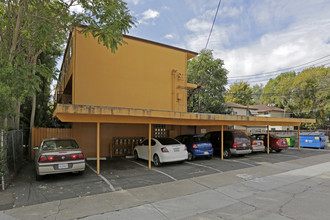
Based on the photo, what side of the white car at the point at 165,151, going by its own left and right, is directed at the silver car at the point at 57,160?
left

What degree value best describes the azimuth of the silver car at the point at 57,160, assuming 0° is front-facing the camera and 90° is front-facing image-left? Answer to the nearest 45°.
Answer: approximately 180°

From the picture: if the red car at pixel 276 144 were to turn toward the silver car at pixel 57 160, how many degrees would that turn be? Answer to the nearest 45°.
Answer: approximately 90° to its left

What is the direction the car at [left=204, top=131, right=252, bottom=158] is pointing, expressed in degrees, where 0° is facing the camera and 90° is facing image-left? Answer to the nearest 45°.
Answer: approximately 135°

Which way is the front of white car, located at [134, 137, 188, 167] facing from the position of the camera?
facing away from the viewer and to the left of the viewer

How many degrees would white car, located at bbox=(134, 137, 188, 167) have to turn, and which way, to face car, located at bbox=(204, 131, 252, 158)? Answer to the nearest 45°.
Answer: approximately 90° to its right

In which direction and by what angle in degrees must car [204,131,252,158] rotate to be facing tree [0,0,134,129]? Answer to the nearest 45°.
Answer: approximately 90° to its left

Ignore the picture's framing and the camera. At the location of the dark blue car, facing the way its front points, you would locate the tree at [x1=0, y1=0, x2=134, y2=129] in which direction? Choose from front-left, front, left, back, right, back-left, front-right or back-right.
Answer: left

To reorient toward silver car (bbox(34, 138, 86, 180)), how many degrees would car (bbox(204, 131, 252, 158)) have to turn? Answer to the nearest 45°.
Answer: approximately 90° to its left
